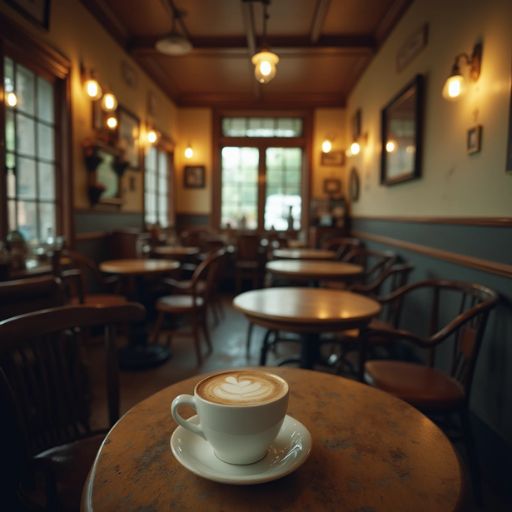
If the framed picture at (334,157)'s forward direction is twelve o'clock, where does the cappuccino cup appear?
The cappuccino cup is roughly at 12 o'clock from the framed picture.

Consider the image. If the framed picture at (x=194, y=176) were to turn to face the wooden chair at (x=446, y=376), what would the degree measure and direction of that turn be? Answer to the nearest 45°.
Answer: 0° — it already faces it

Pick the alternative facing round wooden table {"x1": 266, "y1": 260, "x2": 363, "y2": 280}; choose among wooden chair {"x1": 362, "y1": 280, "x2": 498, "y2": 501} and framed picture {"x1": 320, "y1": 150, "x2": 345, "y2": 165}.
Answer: the framed picture

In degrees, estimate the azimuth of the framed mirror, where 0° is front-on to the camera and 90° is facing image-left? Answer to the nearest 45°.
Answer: approximately 45°

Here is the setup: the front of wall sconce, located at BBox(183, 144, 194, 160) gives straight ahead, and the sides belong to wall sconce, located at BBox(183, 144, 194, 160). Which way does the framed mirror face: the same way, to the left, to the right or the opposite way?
to the right

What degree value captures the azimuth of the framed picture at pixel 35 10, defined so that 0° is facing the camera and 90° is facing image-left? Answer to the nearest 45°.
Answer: approximately 315°

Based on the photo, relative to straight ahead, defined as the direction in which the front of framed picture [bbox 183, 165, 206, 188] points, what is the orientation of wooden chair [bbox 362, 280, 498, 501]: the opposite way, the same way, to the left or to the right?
to the right

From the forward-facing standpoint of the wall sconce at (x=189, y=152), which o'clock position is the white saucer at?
The white saucer is roughly at 12 o'clock from the wall sconce.

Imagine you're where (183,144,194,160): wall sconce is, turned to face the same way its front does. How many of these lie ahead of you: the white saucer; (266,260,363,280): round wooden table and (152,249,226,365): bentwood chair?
3

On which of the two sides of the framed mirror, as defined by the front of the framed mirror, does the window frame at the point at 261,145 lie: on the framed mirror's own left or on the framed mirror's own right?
on the framed mirror's own right

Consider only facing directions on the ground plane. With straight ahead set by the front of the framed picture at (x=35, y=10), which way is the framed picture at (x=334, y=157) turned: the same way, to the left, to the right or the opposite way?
to the right
